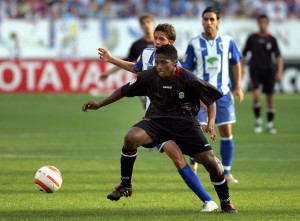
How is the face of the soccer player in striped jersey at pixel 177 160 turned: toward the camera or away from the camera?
toward the camera

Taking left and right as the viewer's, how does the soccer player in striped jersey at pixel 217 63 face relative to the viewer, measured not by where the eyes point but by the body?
facing the viewer

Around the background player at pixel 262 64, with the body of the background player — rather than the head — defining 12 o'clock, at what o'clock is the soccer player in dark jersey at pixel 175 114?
The soccer player in dark jersey is roughly at 12 o'clock from the background player.

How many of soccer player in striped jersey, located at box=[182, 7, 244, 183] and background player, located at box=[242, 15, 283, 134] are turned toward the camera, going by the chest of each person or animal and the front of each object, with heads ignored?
2

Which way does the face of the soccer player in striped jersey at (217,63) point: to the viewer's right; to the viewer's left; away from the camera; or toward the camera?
toward the camera

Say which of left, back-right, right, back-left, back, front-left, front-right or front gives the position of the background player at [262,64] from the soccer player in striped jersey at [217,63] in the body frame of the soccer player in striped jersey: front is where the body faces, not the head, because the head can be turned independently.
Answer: back

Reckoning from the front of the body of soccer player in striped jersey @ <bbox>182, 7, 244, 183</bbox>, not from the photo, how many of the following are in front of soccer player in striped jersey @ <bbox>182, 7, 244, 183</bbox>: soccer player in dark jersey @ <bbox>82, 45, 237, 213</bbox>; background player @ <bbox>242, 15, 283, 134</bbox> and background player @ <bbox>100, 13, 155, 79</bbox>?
1

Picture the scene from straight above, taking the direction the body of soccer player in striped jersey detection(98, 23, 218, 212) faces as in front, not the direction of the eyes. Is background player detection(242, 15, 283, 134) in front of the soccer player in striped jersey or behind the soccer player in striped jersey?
behind

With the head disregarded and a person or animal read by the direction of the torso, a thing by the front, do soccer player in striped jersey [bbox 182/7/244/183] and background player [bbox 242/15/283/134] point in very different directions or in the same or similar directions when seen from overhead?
same or similar directions

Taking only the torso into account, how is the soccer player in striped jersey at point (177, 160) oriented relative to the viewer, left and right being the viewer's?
facing the viewer and to the left of the viewer

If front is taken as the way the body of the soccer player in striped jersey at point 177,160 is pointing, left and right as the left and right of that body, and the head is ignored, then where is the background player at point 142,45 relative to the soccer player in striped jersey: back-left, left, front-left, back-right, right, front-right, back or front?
back-right
